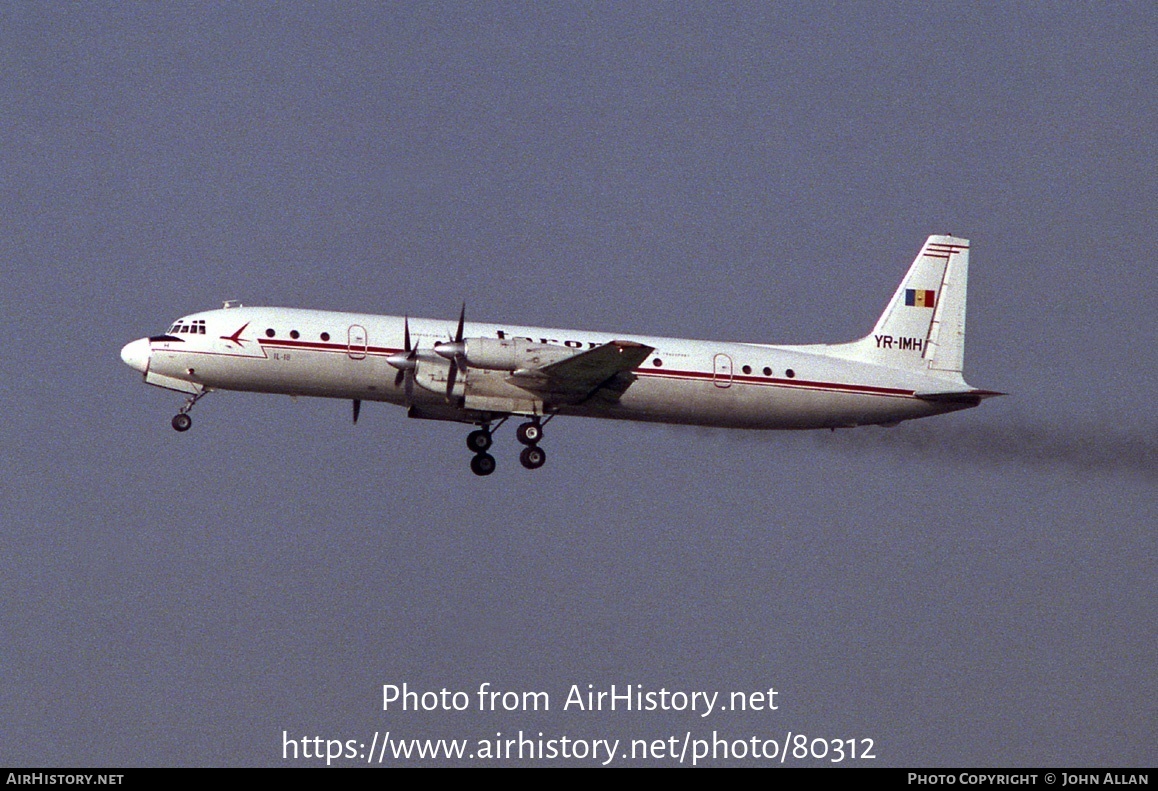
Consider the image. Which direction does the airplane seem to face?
to the viewer's left
